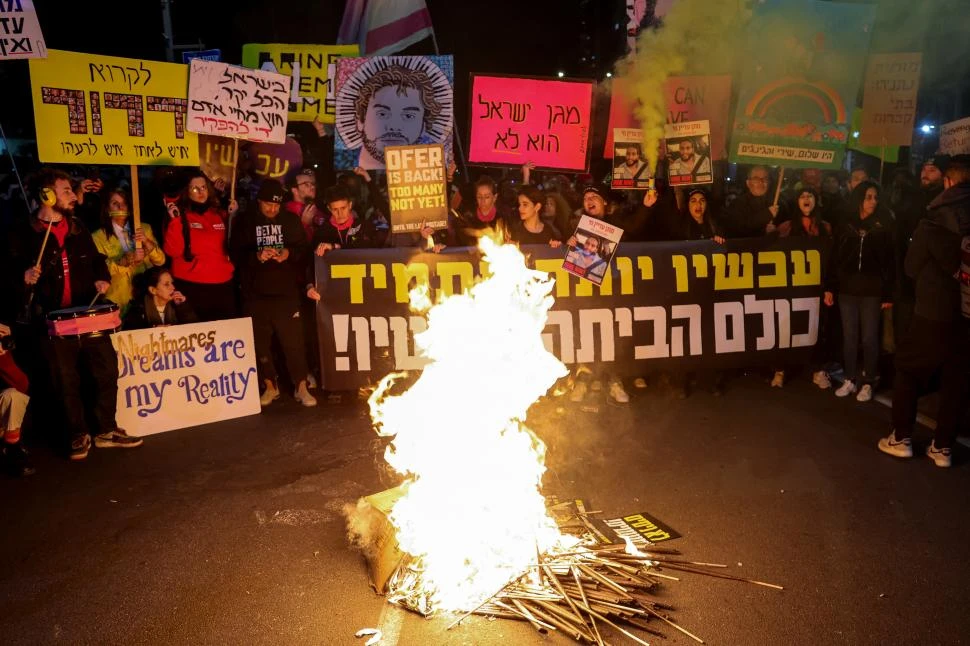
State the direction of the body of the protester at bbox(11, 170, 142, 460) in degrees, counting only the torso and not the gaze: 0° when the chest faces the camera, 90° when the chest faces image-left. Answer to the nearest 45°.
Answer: approximately 315°

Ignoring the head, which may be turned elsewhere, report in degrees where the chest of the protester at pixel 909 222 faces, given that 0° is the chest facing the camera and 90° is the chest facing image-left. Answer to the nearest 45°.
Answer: approximately 45°

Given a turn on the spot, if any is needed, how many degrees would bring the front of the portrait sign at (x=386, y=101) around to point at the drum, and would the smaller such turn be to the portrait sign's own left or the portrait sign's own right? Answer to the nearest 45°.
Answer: approximately 45° to the portrait sign's own right

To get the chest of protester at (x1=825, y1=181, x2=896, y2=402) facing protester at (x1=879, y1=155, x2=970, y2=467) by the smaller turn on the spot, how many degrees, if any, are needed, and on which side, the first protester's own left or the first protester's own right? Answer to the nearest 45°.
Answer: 0° — they already face them

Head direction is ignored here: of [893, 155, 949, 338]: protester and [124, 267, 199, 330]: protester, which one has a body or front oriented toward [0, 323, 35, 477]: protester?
[893, 155, 949, 338]: protester

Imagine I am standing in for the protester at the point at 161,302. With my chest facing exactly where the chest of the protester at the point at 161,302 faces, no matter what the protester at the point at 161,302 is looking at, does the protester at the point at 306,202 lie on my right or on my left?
on my left

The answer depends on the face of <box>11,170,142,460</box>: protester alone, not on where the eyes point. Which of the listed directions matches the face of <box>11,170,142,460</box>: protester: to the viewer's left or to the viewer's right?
to the viewer's right

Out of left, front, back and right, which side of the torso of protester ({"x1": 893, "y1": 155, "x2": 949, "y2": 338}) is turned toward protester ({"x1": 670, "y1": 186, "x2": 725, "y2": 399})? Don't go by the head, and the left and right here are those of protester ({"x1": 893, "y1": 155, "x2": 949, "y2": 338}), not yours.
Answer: front

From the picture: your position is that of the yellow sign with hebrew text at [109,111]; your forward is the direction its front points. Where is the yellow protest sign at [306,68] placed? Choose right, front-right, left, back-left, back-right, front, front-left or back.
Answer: back-left

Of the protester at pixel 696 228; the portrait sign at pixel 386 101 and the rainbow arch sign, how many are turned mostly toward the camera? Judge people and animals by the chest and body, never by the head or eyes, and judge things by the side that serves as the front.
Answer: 3

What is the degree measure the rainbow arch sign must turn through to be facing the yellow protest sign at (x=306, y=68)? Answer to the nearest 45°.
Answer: approximately 90° to its right

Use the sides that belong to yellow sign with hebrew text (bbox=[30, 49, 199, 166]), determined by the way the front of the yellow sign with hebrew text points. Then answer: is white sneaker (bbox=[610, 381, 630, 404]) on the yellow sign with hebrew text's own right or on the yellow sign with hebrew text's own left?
on the yellow sign with hebrew text's own left
